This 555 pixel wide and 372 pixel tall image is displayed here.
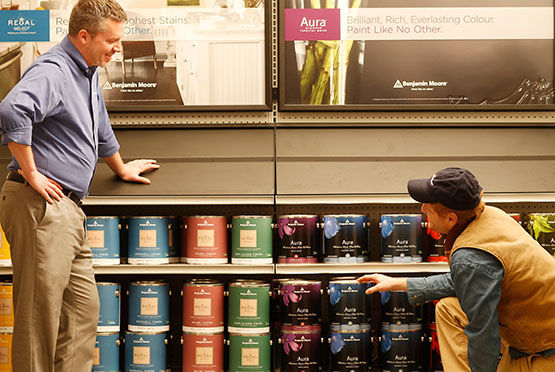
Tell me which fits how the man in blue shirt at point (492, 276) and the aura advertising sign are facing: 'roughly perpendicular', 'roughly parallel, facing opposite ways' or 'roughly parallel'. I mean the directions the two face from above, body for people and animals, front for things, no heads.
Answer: roughly perpendicular

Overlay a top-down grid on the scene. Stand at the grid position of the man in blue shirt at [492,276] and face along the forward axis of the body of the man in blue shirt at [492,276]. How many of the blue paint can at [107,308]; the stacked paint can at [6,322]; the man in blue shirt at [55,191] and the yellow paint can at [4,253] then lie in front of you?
4

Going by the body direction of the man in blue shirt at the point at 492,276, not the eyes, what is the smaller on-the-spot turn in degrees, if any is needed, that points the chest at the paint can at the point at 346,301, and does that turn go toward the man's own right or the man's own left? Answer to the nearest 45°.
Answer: approximately 45° to the man's own right

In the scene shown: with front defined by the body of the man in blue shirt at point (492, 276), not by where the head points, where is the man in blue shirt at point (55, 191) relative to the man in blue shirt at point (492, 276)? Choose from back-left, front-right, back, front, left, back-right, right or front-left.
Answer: front

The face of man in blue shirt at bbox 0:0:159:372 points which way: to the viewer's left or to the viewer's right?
to the viewer's right

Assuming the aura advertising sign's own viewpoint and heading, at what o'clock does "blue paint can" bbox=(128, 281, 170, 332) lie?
The blue paint can is roughly at 2 o'clock from the aura advertising sign.

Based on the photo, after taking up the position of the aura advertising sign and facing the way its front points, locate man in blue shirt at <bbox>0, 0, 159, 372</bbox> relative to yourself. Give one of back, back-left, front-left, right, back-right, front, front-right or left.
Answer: front-right

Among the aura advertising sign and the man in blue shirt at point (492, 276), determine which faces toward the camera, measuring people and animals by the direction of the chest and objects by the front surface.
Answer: the aura advertising sign

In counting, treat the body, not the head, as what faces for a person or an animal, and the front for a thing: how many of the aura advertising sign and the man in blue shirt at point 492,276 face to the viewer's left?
1

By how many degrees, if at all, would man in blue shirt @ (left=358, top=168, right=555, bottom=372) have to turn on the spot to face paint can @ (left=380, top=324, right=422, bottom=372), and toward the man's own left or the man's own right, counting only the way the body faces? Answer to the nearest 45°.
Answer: approximately 45° to the man's own right

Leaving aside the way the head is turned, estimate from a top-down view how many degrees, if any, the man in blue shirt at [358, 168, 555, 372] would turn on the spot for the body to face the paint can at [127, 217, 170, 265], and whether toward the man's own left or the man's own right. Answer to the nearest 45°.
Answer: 0° — they already face it

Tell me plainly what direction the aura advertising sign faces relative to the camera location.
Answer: facing the viewer

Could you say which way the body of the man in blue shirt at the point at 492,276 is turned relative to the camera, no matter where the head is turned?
to the viewer's left

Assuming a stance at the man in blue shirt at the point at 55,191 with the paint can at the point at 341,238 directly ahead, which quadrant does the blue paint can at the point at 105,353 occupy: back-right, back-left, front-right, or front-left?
front-left
